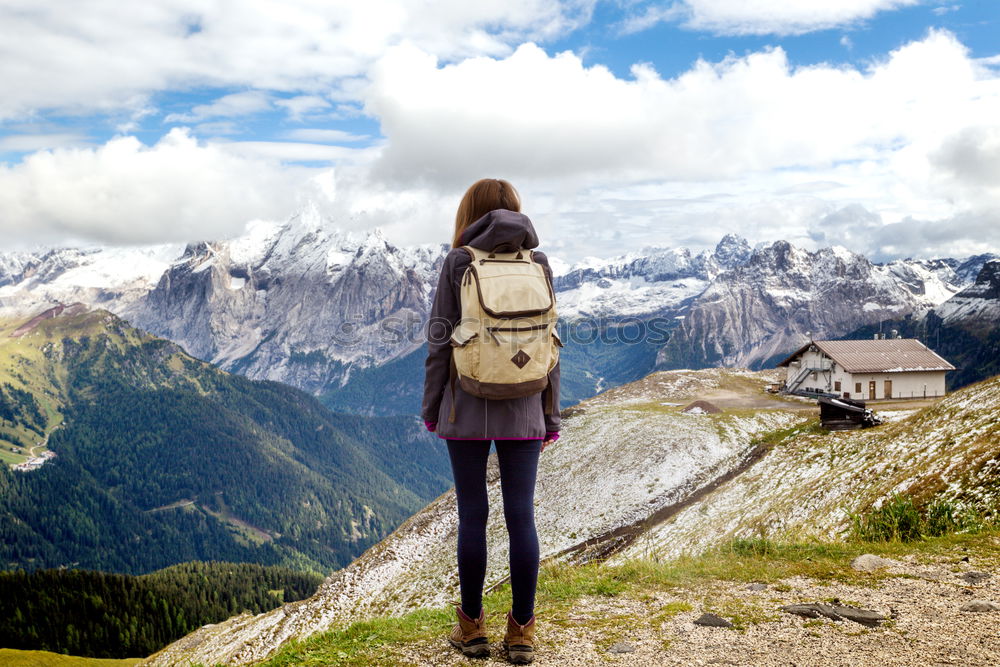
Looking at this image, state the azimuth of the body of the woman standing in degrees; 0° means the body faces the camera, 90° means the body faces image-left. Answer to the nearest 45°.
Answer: approximately 180°

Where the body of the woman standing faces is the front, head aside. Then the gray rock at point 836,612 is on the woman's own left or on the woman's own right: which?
on the woman's own right

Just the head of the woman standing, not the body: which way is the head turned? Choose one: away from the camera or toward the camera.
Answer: away from the camera

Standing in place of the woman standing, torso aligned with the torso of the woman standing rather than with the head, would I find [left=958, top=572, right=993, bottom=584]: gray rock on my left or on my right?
on my right
